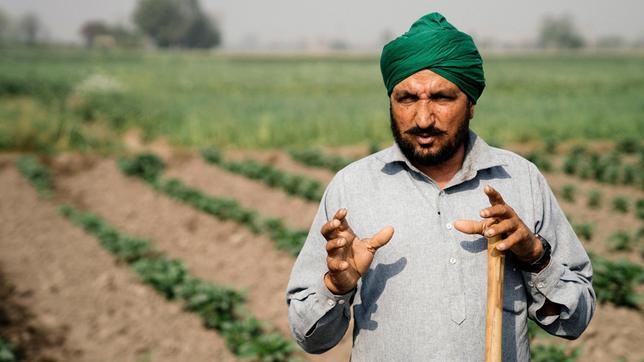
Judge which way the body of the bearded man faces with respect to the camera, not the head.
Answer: toward the camera

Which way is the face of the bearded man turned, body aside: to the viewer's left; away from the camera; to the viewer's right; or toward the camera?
toward the camera
